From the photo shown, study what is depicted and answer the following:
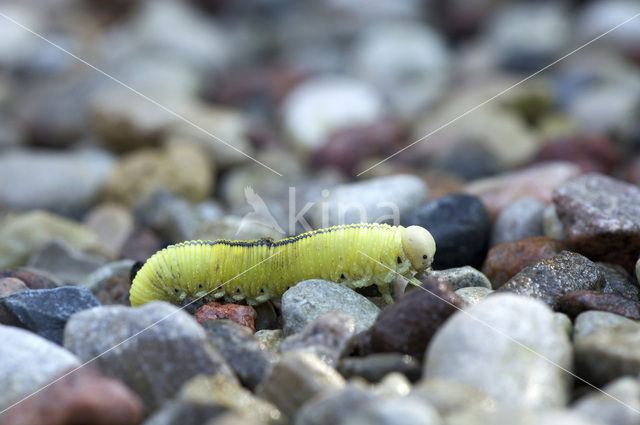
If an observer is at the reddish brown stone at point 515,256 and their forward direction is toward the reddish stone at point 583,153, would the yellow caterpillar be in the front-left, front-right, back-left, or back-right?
back-left

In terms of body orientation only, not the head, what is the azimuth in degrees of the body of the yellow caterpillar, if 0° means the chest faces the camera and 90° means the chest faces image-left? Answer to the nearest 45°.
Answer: approximately 270°

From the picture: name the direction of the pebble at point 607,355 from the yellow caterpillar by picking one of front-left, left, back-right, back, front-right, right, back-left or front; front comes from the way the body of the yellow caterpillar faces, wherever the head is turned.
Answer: front-right

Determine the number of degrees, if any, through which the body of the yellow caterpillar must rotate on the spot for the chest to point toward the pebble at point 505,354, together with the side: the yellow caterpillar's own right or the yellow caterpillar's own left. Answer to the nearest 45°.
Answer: approximately 45° to the yellow caterpillar's own right

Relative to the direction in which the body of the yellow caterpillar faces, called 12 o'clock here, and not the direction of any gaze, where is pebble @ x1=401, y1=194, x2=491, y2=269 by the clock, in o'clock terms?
The pebble is roughly at 11 o'clock from the yellow caterpillar.

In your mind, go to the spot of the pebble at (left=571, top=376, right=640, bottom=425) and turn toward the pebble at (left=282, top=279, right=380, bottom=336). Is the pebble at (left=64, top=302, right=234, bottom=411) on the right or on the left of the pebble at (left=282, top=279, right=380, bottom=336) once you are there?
left

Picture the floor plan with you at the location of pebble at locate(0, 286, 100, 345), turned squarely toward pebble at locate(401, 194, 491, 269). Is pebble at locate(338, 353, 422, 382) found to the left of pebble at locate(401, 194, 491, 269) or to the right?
right

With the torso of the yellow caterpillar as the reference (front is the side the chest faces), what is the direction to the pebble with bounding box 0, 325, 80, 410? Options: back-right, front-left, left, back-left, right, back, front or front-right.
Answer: back-right

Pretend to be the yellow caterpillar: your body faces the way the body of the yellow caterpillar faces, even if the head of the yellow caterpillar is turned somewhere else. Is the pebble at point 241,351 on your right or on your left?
on your right

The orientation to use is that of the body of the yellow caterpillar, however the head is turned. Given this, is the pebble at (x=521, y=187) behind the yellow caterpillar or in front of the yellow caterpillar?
in front

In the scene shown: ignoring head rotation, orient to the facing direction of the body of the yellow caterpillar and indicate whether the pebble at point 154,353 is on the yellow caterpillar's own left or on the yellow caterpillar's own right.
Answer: on the yellow caterpillar's own right

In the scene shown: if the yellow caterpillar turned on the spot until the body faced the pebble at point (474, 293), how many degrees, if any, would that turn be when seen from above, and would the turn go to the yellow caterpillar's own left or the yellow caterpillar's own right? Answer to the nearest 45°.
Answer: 0° — it already faces it

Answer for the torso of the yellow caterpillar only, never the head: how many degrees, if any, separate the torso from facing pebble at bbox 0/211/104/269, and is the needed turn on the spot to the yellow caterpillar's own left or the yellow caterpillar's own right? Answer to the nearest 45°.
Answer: approximately 135° to the yellow caterpillar's own left

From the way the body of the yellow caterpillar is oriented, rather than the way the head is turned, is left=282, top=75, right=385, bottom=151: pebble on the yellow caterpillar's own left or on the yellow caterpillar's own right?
on the yellow caterpillar's own left
